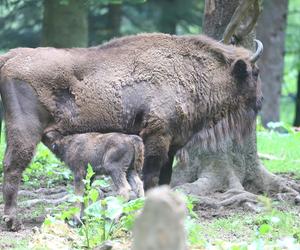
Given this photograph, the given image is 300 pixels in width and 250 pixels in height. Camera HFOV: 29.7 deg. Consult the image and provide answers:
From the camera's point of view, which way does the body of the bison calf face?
to the viewer's left

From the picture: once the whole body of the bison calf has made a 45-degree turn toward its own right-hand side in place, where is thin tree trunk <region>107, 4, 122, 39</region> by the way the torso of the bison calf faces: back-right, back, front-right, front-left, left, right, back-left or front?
front-right

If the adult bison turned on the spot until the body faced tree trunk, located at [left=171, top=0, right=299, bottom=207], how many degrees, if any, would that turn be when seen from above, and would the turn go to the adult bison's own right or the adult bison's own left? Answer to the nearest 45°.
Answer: approximately 45° to the adult bison's own left

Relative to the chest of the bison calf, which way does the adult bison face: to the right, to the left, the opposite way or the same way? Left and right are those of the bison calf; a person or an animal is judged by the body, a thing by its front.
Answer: the opposite way

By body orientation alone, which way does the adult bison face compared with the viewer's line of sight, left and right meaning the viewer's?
facing to the right of the viewer

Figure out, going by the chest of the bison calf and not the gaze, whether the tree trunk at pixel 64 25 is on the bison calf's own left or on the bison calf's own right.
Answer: on the bison calf's own right

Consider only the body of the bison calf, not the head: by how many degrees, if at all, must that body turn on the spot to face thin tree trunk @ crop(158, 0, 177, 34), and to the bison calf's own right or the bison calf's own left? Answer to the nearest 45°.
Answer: approximately 90° to the bison calf's own right

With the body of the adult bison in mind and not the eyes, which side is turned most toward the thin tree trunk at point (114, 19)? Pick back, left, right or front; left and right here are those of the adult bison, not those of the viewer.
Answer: left

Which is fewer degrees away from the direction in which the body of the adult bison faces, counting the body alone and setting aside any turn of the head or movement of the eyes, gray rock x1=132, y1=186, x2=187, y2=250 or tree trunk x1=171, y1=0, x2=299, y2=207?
the tree trunk

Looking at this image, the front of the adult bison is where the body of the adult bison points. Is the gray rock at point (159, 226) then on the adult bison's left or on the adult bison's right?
on the adult bison's right

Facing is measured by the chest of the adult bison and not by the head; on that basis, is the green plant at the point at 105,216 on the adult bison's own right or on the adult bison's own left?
on the adult bison's own right
